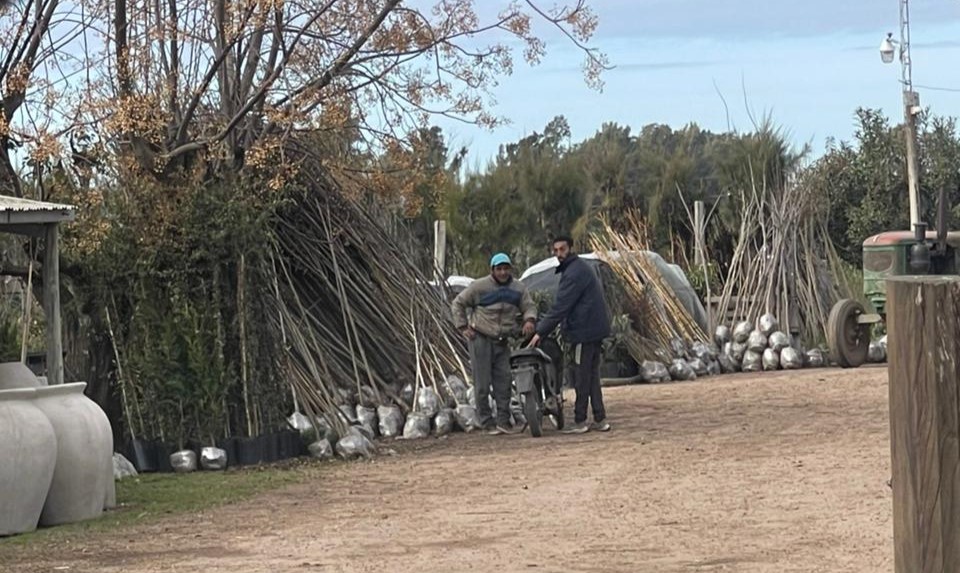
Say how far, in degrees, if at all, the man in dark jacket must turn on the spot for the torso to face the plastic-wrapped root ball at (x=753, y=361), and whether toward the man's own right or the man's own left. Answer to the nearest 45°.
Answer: approximately 90° to the man's own right

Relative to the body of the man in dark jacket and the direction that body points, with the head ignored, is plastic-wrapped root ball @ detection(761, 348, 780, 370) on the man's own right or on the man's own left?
on the man's own right

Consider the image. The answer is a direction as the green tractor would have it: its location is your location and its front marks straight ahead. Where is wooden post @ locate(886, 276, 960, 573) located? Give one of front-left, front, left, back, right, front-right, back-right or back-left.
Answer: front-left

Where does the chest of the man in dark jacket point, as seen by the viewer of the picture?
to the viewer's left

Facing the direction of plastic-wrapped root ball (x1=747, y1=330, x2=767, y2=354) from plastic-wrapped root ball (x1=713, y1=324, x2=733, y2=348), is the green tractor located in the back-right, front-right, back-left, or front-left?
front-right

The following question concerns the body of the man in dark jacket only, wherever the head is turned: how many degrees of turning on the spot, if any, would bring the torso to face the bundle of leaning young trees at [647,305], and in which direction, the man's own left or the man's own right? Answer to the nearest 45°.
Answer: approximately 90° to the man's own right

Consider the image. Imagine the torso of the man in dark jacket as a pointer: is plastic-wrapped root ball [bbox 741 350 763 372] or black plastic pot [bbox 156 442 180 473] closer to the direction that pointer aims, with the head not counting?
the black plastic pot

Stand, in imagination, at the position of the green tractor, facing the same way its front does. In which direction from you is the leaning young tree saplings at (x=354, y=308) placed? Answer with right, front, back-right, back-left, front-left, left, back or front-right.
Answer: front

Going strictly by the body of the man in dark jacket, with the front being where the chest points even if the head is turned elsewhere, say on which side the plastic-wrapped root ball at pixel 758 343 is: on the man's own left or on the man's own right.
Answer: on the man's own right

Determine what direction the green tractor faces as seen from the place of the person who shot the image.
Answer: facing the viewer and to the left of the viewer

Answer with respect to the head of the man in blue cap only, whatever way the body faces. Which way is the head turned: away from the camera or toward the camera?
toward the camera

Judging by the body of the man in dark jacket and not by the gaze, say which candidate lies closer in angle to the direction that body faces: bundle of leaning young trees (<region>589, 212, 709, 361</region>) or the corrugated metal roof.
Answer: the corrugated metal roof

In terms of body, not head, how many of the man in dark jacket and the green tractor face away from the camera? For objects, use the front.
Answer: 0

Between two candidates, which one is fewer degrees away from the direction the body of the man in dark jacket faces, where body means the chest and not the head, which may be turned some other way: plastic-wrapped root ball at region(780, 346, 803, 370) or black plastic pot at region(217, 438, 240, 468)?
the black plastic pot
